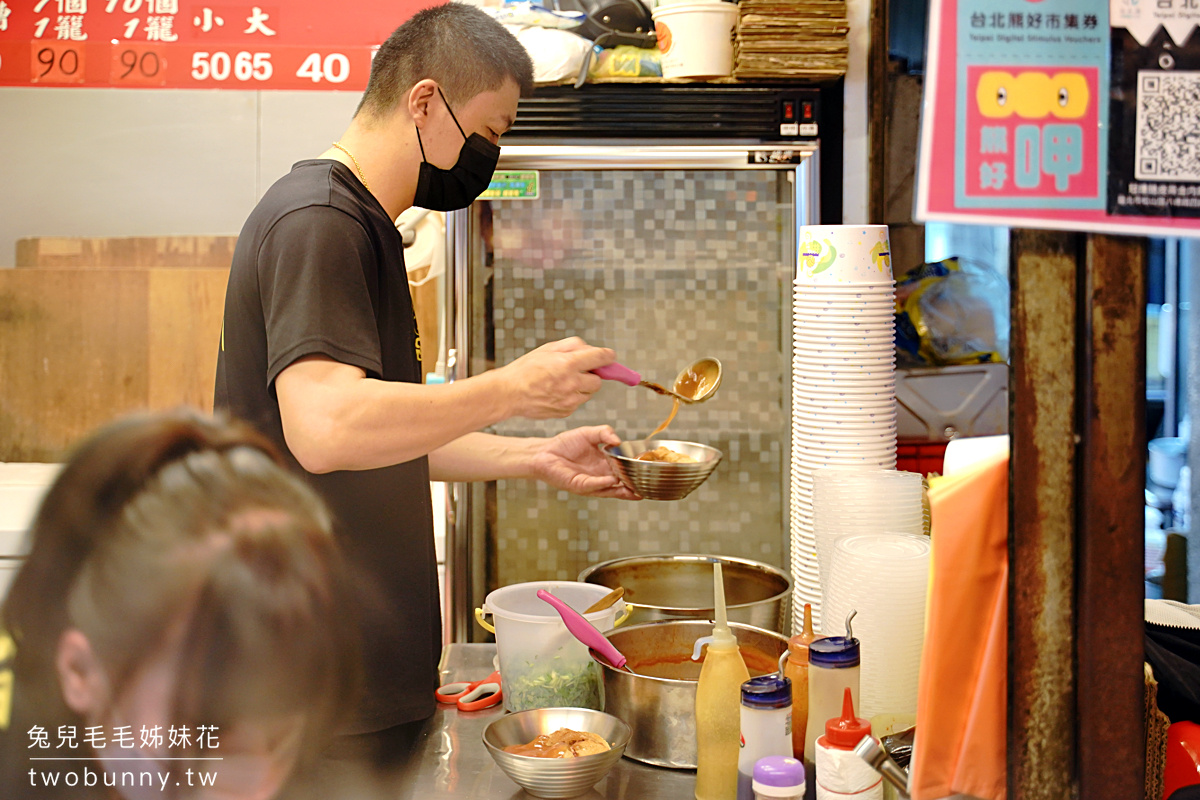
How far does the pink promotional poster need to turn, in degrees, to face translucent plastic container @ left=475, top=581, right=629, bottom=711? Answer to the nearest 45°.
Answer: approximately 135° to its right

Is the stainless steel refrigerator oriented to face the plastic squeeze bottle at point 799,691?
yes

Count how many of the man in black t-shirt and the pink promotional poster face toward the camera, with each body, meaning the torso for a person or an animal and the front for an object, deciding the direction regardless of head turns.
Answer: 1

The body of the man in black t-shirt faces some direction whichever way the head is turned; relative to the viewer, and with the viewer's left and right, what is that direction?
facing to the right of the viewer

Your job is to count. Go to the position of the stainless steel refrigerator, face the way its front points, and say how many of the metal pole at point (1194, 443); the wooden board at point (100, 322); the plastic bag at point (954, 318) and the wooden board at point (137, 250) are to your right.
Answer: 2

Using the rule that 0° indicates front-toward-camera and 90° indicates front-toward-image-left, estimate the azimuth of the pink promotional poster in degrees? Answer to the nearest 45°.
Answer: approximately 0°

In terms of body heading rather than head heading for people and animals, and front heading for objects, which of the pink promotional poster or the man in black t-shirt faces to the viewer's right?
the man in black t-shirt

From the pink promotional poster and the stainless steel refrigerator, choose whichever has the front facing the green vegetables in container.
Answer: the stainless steel refrigerator

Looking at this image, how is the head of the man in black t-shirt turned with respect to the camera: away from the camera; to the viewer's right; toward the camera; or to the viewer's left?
to the viewer's right

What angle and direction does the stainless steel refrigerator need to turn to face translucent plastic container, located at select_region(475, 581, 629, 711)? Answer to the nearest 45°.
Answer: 0° — it already faces it
